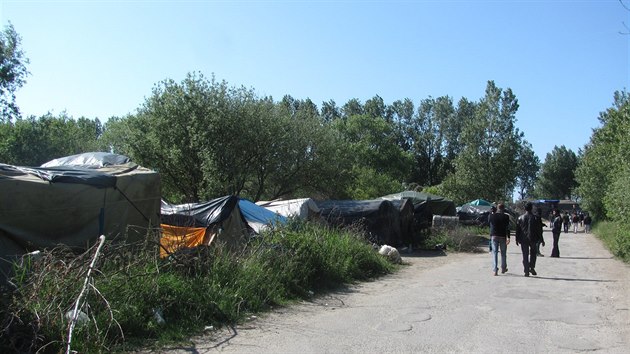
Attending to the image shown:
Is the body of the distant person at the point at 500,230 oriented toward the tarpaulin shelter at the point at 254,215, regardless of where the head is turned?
no

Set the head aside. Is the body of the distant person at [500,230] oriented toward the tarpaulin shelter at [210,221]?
no

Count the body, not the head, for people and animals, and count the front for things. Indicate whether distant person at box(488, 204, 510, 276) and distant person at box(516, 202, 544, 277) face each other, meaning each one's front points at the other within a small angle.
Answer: no

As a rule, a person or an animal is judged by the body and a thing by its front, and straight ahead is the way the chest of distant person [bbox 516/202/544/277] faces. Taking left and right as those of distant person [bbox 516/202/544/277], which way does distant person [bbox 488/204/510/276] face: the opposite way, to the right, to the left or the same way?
the same way

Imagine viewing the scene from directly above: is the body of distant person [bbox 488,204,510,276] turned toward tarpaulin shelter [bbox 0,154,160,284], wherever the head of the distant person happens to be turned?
no
